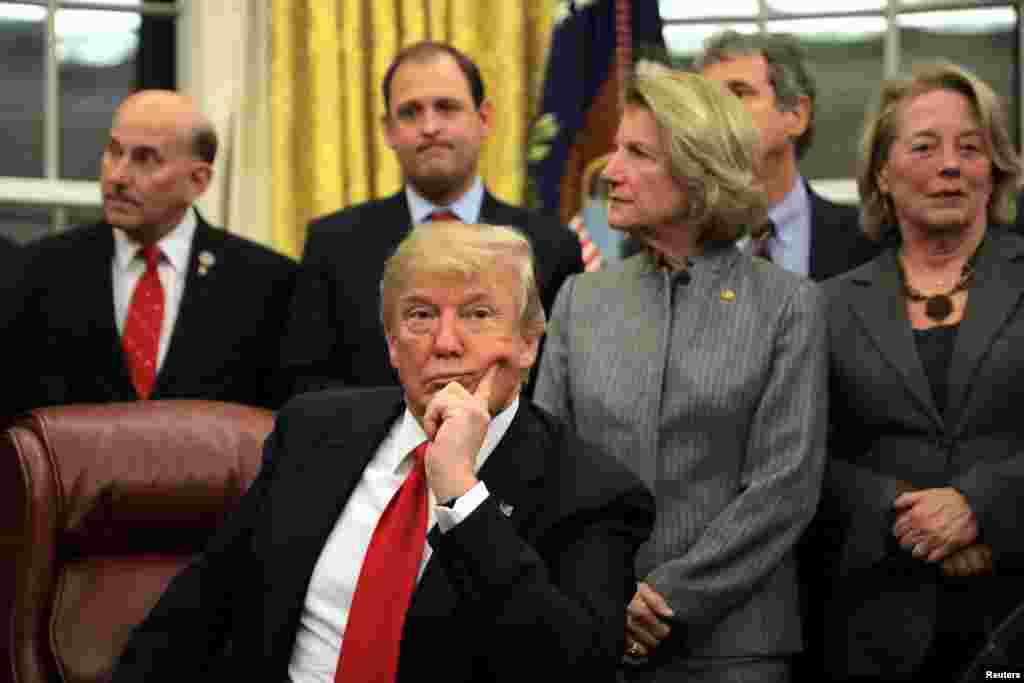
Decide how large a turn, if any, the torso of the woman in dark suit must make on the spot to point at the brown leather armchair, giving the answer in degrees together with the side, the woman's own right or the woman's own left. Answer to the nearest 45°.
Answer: approximately 45° to the woman's own right

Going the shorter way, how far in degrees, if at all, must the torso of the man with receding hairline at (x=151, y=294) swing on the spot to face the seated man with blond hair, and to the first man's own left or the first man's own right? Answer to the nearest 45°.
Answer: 0° — they already face them

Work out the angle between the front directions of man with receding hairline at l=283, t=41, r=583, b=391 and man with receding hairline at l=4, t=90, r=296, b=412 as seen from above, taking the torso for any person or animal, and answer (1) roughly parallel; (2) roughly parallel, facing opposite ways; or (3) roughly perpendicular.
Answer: roughly parallel

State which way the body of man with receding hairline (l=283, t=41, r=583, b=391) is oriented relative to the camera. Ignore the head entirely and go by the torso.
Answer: toward the camera

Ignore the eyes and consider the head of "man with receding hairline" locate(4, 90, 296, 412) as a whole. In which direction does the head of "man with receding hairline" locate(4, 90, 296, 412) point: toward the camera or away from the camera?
toward the camera

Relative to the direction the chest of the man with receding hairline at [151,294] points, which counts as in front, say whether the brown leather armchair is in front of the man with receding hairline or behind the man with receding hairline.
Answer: in front

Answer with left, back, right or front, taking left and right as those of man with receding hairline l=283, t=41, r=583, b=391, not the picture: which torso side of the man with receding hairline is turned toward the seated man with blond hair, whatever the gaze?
front

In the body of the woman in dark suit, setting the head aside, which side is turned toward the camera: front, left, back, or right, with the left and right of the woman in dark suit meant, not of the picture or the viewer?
front

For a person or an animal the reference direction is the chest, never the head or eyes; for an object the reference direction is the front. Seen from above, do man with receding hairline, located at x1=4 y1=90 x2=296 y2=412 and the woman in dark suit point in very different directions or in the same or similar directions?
same or similar directions

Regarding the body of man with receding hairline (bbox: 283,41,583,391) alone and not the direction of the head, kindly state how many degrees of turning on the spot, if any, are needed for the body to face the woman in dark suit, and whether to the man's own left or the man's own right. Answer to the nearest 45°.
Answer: approximately 45° to the man's own left

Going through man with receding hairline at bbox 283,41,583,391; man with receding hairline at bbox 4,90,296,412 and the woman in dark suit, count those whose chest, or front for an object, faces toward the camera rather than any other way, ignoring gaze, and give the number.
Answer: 3
